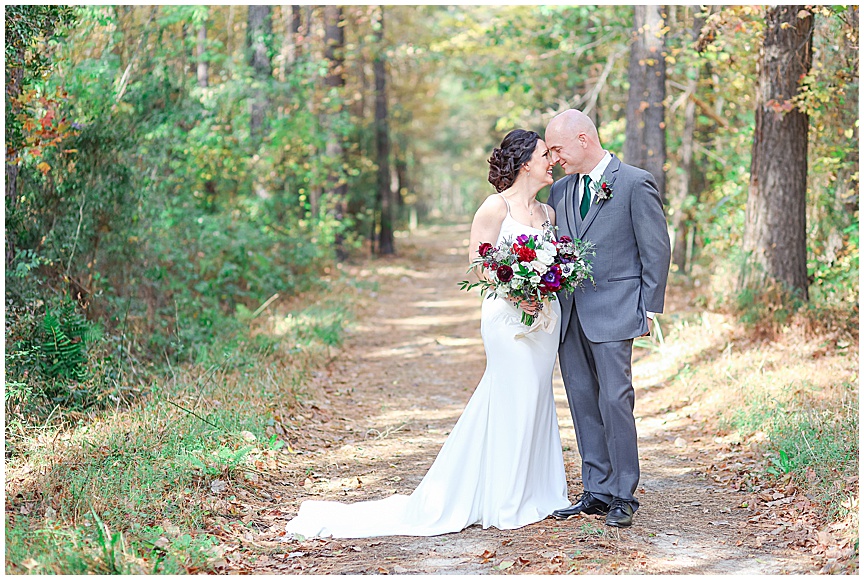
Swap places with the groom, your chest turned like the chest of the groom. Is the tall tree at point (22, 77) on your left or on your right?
on your right

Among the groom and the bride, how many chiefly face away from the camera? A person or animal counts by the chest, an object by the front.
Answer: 0

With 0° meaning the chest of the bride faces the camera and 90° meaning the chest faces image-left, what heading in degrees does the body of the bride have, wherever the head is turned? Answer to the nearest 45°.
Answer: approximately 315°

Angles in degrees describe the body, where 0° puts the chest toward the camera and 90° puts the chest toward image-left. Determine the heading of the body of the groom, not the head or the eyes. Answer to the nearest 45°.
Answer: approximately 45°

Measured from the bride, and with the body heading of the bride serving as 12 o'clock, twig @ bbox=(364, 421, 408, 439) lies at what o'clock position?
The twig is roughly at 7 o'clock from the bride.

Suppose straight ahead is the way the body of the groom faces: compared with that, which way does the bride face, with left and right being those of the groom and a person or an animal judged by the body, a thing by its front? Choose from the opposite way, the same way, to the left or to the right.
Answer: to the left

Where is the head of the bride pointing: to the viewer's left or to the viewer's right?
to the viewer's right

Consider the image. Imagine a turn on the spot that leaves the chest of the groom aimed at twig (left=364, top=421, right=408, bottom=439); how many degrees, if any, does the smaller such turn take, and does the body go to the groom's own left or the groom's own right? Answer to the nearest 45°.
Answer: approximately 90° to the groom's own right
